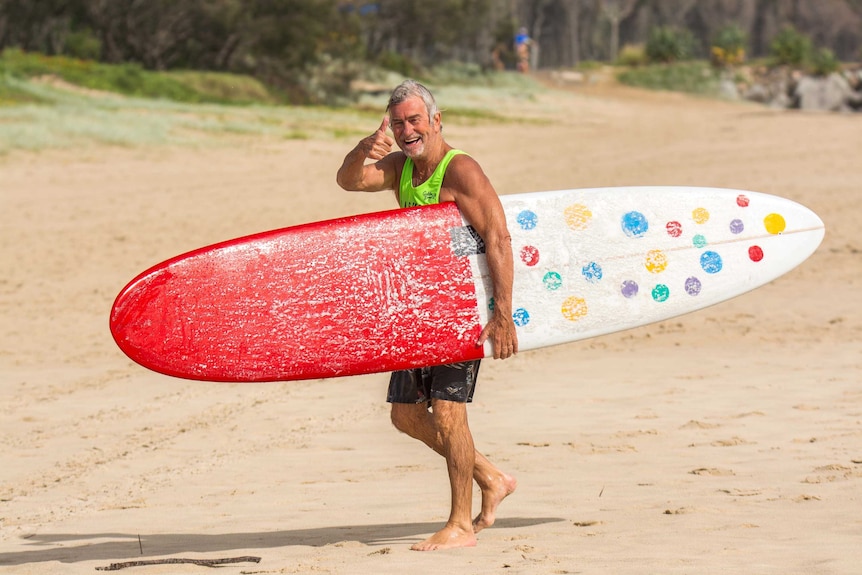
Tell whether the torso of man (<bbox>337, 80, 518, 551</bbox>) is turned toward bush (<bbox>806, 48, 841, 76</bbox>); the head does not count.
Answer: no

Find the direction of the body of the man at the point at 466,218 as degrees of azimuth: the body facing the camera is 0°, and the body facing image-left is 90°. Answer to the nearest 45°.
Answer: approximately 45°

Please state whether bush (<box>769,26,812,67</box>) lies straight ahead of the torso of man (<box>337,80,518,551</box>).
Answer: no

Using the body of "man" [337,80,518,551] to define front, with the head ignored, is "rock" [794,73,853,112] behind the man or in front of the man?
behind
